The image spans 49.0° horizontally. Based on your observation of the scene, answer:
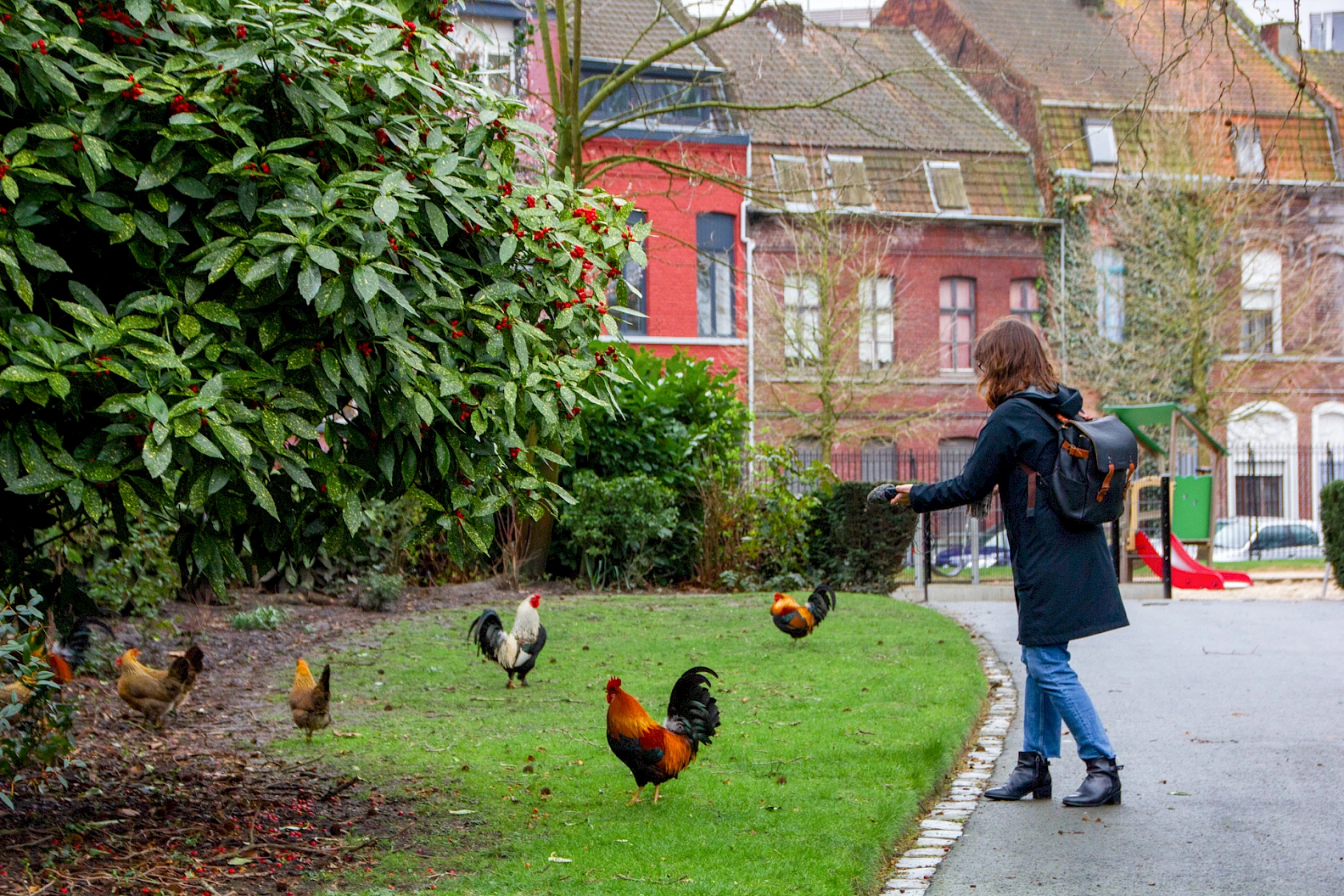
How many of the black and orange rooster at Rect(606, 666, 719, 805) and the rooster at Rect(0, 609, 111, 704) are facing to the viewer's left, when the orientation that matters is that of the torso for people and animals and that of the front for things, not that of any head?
2

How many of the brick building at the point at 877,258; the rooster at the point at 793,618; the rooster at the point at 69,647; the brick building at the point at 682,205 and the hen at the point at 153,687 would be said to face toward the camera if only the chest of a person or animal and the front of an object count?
2

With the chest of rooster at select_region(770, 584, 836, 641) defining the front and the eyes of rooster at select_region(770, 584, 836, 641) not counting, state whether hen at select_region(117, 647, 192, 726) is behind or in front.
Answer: in front

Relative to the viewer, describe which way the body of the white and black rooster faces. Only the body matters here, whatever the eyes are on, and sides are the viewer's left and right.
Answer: facing to the right of the viewer

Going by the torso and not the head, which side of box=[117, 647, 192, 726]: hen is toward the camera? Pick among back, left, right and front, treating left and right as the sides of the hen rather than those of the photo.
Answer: left

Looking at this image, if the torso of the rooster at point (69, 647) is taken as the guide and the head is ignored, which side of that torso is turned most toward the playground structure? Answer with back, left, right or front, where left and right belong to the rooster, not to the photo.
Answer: back

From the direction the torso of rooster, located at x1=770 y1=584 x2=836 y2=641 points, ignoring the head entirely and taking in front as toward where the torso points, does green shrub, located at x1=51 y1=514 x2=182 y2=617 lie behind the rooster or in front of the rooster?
in front

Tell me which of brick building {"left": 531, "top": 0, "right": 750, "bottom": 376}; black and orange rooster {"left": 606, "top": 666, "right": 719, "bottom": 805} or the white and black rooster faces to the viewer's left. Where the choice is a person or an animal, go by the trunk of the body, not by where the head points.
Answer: the black and orange rooster

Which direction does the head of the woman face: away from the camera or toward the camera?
away from the camera

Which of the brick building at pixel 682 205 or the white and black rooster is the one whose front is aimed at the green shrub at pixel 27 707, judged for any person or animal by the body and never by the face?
the brick building

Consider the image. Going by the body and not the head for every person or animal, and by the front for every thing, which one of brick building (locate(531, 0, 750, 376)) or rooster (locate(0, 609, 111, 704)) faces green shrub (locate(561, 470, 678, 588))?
the brick building

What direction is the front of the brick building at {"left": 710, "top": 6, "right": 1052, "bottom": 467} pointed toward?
toward the camera

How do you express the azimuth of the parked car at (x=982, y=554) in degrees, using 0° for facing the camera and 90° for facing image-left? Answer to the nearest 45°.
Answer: approximately 90°

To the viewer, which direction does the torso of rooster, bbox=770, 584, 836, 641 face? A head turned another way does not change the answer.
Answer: to the viewer's left

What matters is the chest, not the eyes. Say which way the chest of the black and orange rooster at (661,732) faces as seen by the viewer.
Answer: to the viewer's left
